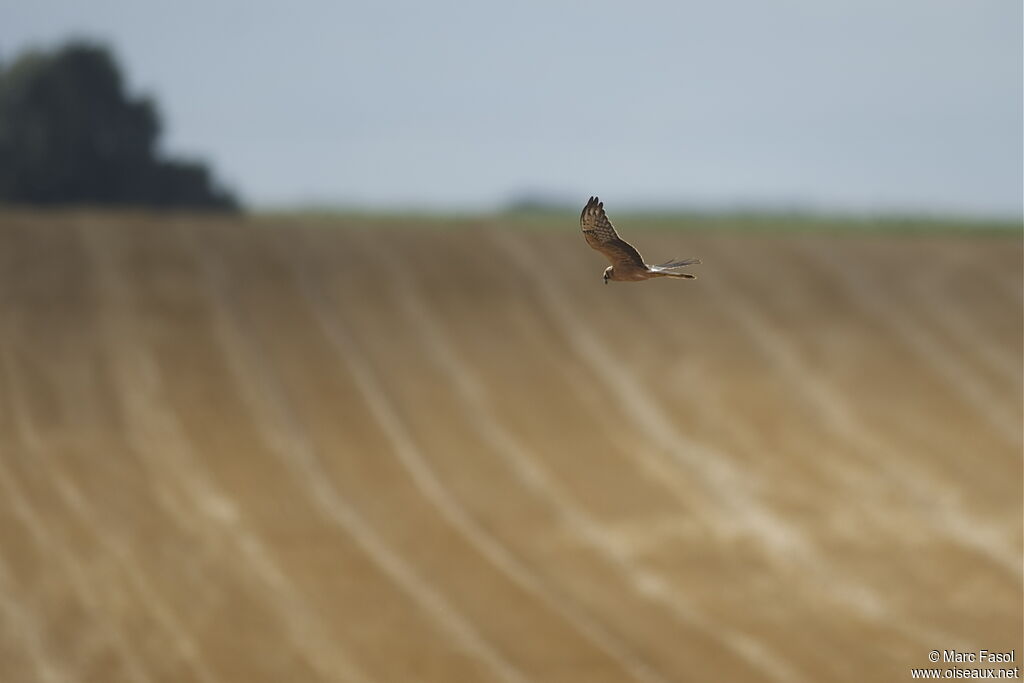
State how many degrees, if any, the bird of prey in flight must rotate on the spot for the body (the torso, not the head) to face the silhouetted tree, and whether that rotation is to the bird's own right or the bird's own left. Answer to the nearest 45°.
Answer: approximately 45° to the bird's own right

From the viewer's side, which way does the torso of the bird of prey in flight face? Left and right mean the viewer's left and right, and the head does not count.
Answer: facing to the left of the viewer
